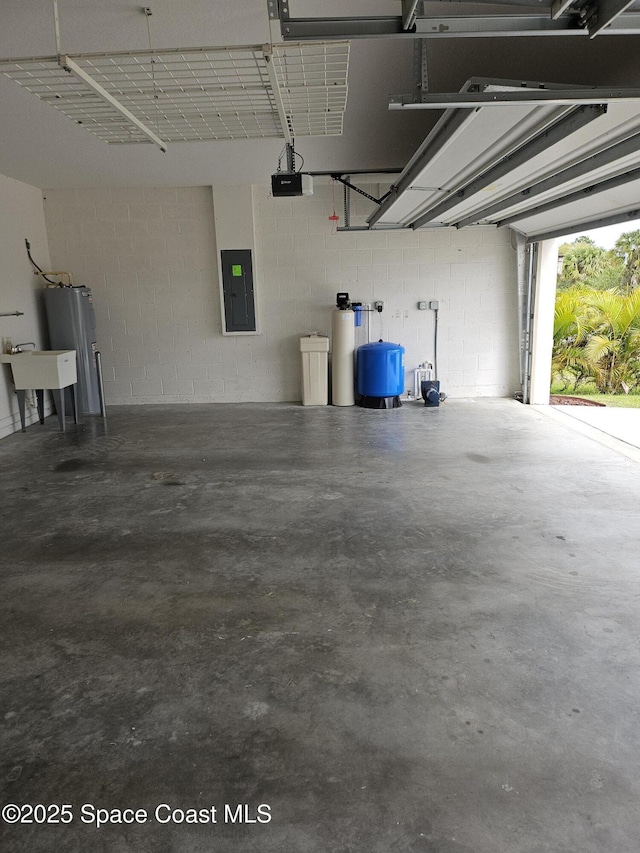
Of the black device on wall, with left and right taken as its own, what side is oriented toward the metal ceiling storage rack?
front

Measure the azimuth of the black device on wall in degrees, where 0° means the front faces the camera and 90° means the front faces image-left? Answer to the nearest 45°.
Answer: approximately 0°

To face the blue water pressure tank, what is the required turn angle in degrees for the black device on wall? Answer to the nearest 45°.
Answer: approximately 45° to its left

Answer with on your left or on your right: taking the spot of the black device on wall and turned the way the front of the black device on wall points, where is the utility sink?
on your right

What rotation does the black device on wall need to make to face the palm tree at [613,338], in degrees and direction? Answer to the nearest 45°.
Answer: approximately 90° to its left

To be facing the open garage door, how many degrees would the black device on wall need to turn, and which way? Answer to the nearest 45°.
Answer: approximately 45° to its left

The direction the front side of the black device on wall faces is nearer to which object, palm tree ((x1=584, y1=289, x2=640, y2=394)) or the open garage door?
the open garage door

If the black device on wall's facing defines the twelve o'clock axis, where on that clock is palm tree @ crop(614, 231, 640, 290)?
The palm tree is roughly at 8 o'clock from the black device on wall.

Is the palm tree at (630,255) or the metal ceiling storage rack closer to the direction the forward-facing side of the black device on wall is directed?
the metal ceiling storage rack

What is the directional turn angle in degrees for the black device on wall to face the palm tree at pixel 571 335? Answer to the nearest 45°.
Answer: approximately 90° to its left

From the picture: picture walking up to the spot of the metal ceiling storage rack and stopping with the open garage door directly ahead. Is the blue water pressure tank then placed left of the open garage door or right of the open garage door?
left
